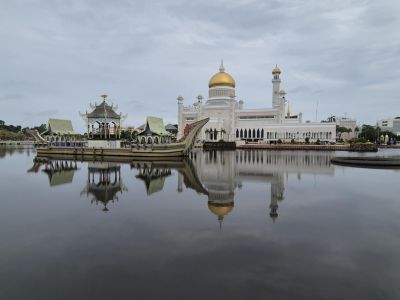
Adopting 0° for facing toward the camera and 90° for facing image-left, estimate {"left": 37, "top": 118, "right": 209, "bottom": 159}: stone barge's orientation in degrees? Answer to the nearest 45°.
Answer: approximately 270°
